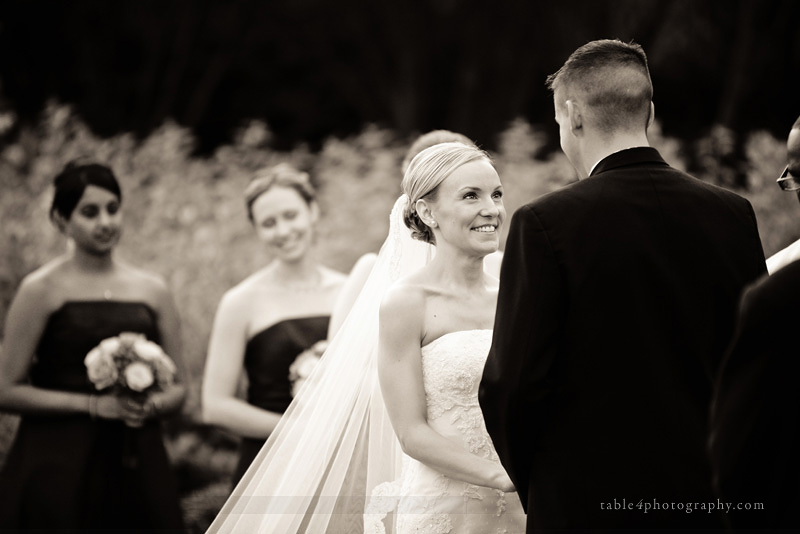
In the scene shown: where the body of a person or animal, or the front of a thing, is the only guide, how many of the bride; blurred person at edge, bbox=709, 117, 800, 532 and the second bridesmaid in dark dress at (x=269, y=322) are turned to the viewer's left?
1

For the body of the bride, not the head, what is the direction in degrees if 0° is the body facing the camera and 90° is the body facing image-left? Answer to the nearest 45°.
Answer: approximately 315°

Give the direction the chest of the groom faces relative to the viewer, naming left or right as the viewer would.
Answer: facing away from the viewer and to the left of the viewer

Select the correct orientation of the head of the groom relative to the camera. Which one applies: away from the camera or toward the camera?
away from the camera

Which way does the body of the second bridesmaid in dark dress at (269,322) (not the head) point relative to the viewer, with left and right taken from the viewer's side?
facing the viewer and to the right of the viewer

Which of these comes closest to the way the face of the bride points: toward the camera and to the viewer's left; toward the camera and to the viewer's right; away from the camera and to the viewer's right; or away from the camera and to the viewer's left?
toward the camera and to the viewer's right

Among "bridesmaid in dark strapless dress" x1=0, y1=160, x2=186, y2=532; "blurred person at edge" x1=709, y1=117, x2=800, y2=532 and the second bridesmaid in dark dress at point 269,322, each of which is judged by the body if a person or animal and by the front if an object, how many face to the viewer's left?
1

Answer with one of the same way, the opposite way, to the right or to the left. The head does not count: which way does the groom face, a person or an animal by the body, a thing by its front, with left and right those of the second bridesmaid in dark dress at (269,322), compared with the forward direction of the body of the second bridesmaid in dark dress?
the opposite way

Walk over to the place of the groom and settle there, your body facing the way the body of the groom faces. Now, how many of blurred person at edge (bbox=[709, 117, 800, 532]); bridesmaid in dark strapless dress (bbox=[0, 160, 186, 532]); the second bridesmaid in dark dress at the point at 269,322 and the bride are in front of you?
3

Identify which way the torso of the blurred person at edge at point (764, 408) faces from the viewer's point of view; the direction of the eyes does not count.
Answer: to the viewer's left

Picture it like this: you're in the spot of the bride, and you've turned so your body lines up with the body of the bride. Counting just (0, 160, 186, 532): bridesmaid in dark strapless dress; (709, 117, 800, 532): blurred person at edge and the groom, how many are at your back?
1

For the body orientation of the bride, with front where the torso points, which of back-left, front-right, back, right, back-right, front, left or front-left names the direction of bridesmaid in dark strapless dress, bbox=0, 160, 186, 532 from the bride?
back
